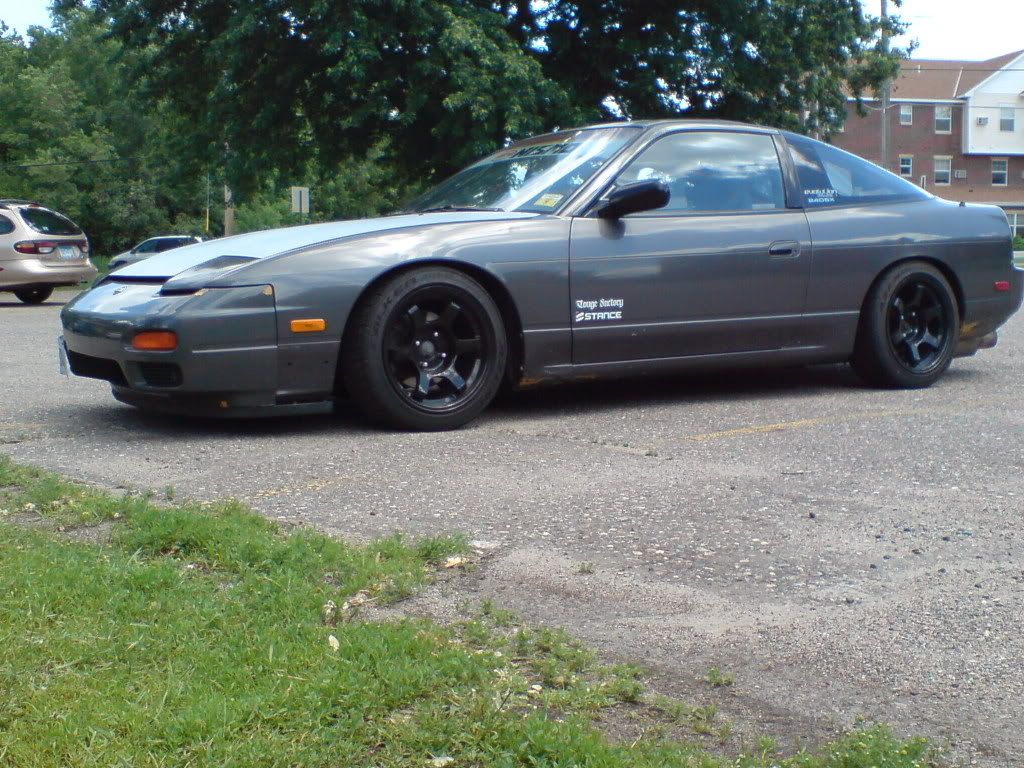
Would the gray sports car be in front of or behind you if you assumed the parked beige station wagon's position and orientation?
behind

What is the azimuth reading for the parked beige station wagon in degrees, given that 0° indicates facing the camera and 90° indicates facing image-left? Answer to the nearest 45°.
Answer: approximately 135°

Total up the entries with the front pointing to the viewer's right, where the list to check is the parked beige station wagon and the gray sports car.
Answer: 0

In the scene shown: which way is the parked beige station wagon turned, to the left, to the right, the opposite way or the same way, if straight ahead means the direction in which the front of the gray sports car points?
to the right

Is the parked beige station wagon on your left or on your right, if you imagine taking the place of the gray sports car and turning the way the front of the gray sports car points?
on your right

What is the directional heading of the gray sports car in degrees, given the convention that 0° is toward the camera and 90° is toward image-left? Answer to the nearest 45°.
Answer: approximately 45°

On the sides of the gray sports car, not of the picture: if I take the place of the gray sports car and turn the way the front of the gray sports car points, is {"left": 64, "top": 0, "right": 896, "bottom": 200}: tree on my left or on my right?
on my right
